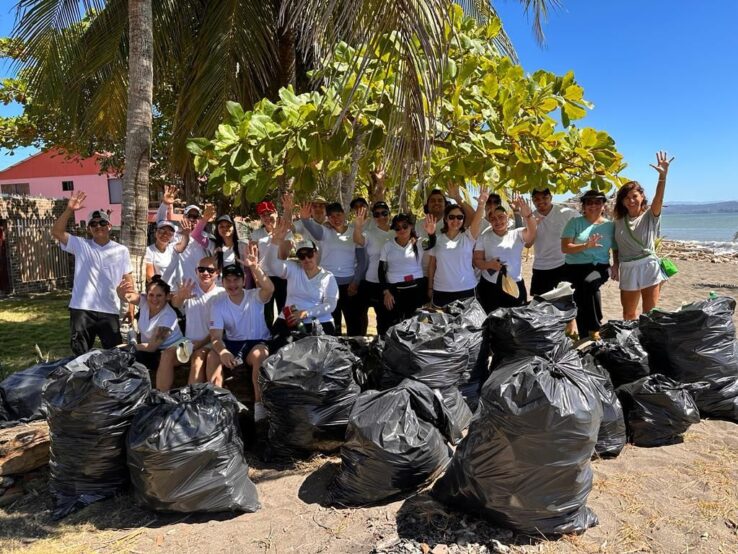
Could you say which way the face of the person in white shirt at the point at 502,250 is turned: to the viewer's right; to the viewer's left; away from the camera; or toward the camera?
toward the camera

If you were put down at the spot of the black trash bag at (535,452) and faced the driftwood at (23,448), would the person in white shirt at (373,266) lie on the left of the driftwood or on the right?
right

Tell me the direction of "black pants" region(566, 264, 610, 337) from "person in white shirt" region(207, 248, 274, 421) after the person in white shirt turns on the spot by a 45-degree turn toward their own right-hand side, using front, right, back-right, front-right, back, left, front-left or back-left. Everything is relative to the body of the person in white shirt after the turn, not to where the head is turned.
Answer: back-left

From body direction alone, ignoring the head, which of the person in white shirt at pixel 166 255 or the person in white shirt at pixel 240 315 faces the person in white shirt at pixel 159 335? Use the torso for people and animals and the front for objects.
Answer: the person in white shirt at pixel 166 255

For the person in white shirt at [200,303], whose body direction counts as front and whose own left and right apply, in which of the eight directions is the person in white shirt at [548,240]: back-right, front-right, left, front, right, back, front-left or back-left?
left

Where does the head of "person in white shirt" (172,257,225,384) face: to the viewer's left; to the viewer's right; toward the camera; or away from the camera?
toward the camera

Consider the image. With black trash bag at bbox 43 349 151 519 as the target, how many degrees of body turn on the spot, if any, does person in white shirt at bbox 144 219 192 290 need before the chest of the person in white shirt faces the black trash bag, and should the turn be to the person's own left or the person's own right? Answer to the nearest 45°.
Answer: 0° — they already face it

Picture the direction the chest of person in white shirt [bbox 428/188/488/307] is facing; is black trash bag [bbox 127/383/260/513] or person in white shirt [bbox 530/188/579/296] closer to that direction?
the black trash bag

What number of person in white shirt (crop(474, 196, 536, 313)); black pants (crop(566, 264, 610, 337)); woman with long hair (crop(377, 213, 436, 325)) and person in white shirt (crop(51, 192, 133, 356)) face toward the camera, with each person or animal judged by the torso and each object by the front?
4

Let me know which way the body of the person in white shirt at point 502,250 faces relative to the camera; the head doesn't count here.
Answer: toward the camera

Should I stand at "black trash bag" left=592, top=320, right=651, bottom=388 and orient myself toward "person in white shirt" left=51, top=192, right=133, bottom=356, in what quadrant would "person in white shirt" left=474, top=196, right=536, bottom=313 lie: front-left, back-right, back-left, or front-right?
front-right

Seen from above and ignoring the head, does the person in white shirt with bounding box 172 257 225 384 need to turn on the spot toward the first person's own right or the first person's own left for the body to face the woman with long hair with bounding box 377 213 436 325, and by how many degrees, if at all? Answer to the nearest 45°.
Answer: approximately 90° to the first person's own left

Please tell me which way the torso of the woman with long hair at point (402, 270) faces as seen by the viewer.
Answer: toward the camera

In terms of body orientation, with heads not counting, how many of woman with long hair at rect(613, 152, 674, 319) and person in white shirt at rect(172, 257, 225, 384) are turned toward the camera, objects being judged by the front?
2

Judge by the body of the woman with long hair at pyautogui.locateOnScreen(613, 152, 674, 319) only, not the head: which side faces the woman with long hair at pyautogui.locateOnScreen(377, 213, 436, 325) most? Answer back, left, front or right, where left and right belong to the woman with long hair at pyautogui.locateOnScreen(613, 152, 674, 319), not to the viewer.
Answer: right

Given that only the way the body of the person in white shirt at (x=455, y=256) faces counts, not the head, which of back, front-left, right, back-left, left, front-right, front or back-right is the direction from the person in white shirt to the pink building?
back-right

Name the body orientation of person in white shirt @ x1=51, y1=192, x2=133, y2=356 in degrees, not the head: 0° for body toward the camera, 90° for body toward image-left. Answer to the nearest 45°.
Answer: approximately 0°

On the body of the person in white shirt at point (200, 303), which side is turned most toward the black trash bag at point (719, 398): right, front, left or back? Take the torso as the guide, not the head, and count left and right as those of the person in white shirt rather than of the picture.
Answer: left

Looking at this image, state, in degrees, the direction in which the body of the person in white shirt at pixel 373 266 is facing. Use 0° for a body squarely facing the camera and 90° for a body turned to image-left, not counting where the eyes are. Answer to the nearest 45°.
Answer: approximately 0°
